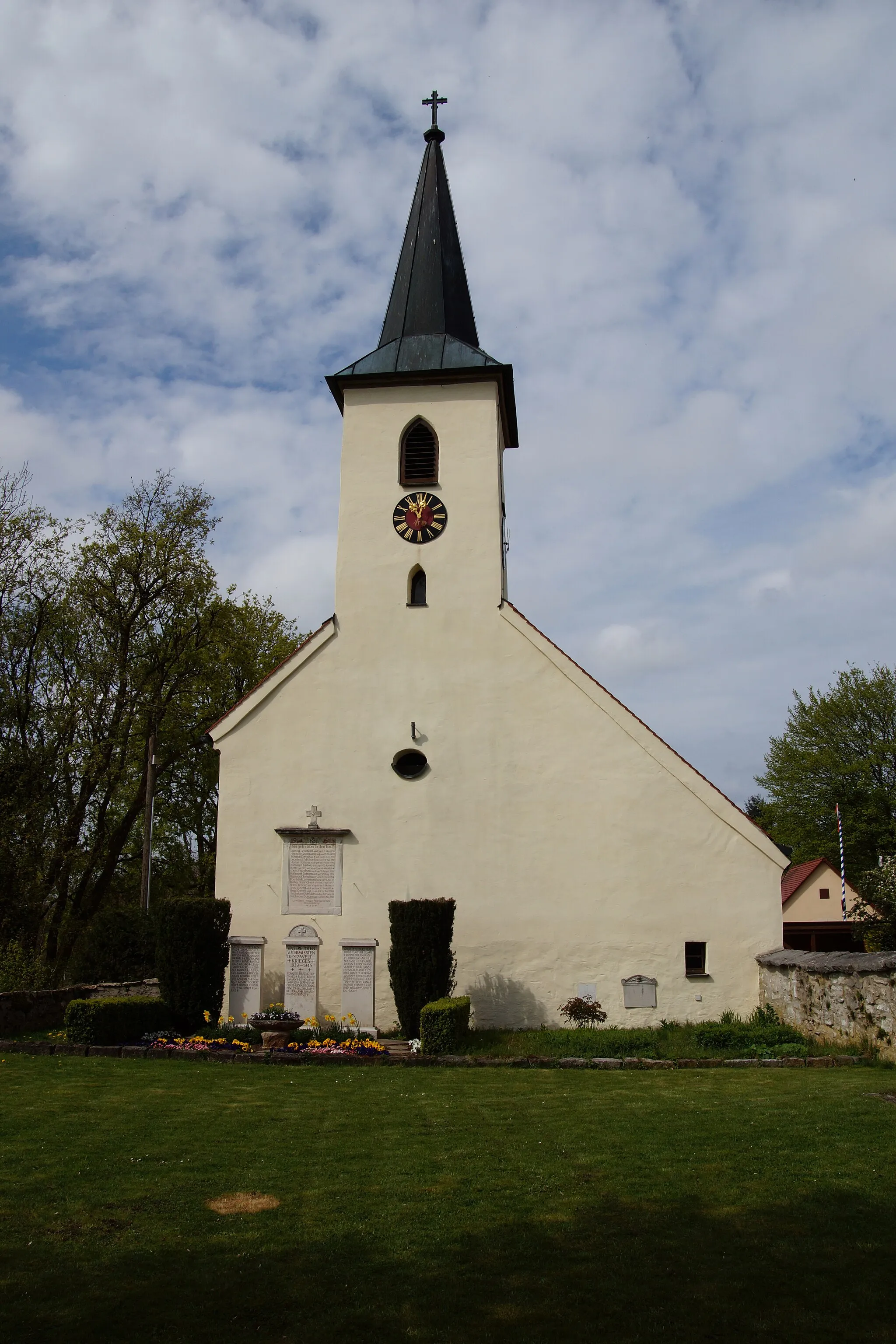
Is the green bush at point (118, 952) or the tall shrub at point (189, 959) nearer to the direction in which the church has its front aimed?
the tall shrub

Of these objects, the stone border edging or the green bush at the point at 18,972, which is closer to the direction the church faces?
the stone border edging

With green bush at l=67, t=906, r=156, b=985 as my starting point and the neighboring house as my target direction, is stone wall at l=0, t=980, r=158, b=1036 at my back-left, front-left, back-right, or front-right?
back-right

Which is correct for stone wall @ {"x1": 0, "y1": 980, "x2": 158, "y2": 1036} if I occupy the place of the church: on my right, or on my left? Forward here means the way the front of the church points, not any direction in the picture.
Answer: on my right

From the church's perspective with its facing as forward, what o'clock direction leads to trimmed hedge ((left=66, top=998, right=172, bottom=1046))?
The trimmed hedge is roughly at 2 o'clock from the church.

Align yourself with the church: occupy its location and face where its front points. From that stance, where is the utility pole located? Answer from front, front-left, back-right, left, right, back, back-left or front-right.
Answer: back-right

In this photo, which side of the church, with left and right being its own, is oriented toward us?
front

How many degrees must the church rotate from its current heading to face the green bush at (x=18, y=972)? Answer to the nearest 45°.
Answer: approximately 90° to its right

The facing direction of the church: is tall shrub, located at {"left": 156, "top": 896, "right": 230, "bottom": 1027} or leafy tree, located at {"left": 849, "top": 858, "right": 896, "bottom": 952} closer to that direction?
the tall shrub

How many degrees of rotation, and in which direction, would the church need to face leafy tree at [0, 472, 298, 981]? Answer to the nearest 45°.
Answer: approximately 135° to its right

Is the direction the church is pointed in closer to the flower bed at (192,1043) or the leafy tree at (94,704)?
the flower bed

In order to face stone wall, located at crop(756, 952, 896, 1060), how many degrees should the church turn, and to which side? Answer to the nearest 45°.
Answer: approximately 45° to its left

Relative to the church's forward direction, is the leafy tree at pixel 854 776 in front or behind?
behind

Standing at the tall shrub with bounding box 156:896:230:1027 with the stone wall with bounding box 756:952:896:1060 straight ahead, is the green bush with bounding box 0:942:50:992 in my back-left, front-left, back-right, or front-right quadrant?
back-left

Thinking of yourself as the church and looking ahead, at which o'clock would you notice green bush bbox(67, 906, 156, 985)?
The green bush is roughly at 4 o'clock from the church.
